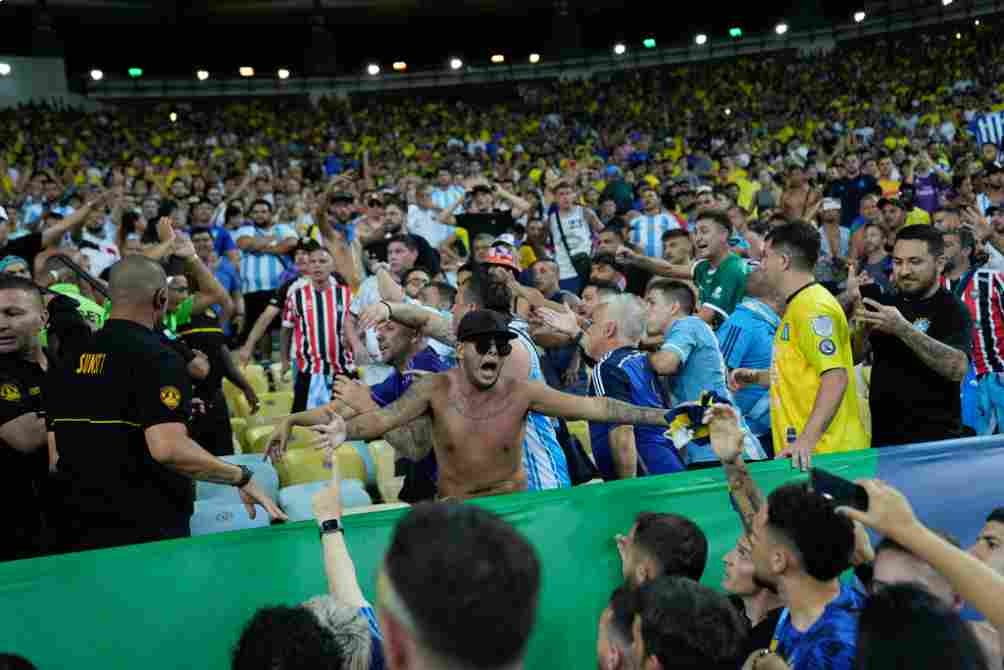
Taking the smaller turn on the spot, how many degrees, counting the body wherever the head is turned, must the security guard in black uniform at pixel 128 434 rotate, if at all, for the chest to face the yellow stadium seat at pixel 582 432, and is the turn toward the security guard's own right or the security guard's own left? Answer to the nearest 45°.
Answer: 0° — they already face it

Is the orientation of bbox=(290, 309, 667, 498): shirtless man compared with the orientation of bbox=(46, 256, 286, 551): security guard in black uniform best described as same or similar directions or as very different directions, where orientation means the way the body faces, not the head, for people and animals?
very different directions

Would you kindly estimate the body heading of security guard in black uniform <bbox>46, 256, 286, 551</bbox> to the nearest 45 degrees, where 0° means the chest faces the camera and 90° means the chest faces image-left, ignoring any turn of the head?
approximately 225°

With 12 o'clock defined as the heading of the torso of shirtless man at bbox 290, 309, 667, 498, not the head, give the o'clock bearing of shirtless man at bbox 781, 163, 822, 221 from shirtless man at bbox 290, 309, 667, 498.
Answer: shirtless man at bbox 781, 163, 822, 221 is roughly at 7 o'clock from shirtless man at bbox 290, 309, 667, 498.

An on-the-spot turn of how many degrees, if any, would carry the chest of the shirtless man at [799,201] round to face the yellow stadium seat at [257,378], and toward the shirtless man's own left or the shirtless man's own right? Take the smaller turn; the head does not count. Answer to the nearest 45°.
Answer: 0° — they already face it

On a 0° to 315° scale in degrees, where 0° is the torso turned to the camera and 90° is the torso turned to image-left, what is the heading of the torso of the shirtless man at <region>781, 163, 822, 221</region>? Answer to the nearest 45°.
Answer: approximately 45°

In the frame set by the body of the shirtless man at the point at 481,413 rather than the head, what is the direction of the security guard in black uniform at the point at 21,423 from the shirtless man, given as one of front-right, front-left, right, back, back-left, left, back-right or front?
right

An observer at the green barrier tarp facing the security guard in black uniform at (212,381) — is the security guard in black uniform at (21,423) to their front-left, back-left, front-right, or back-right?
front-left

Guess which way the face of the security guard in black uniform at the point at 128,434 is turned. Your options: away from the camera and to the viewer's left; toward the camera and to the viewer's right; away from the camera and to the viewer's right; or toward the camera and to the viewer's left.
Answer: away from the camera and to the viewer's right

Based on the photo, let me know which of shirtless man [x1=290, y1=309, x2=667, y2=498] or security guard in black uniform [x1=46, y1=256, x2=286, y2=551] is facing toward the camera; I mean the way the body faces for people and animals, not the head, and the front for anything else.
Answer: the shirtless man

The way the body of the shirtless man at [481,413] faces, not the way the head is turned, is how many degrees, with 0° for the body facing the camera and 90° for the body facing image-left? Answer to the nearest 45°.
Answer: approximately 0°

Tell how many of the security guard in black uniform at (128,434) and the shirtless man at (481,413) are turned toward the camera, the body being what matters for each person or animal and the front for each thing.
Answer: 1

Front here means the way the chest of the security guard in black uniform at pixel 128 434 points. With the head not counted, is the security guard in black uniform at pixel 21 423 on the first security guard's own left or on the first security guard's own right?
on the first security guard's own left

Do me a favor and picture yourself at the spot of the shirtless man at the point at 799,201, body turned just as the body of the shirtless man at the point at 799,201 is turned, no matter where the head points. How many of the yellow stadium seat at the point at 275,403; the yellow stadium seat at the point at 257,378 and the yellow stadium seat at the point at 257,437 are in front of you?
3
